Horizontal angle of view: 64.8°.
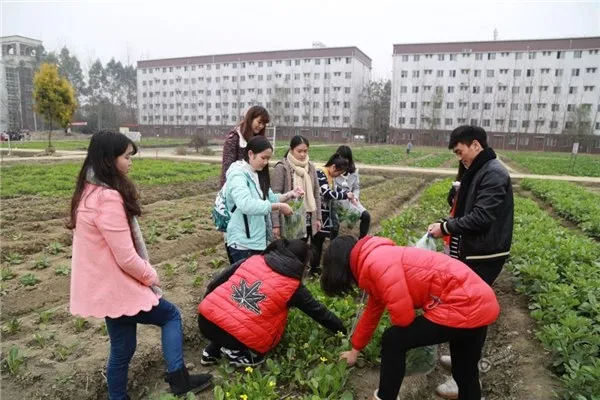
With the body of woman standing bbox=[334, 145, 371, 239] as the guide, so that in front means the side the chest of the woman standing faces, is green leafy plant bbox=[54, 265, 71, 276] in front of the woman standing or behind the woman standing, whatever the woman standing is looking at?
in front

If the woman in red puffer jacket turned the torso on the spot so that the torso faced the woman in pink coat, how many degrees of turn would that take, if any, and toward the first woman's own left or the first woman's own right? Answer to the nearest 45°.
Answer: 0° — they already face them

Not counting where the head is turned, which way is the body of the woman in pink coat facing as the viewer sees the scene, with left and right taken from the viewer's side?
facing to the right of the viewer

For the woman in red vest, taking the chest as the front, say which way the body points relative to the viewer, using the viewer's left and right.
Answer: facing away from the viewer and to the right of the viewer

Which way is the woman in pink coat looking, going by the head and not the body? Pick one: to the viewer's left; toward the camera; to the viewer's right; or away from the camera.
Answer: to the viewer's right

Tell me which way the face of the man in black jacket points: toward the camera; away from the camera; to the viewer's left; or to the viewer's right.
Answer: to the viewer's left

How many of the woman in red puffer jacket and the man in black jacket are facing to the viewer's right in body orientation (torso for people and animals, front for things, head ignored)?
0

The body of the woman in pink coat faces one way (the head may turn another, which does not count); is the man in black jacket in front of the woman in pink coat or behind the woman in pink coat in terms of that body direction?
in front

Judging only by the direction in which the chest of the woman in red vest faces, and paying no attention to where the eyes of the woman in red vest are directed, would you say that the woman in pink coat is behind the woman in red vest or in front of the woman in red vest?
behind

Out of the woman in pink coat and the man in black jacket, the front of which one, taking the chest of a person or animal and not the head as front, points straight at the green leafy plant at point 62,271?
the man in black jacket

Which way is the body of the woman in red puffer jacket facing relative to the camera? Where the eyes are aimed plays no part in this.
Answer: to the viewer's left

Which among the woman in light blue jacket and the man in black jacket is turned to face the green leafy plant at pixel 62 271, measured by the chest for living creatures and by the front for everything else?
the man in black jacket

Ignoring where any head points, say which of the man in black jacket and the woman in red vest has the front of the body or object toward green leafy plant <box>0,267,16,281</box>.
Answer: the man in black jacket
